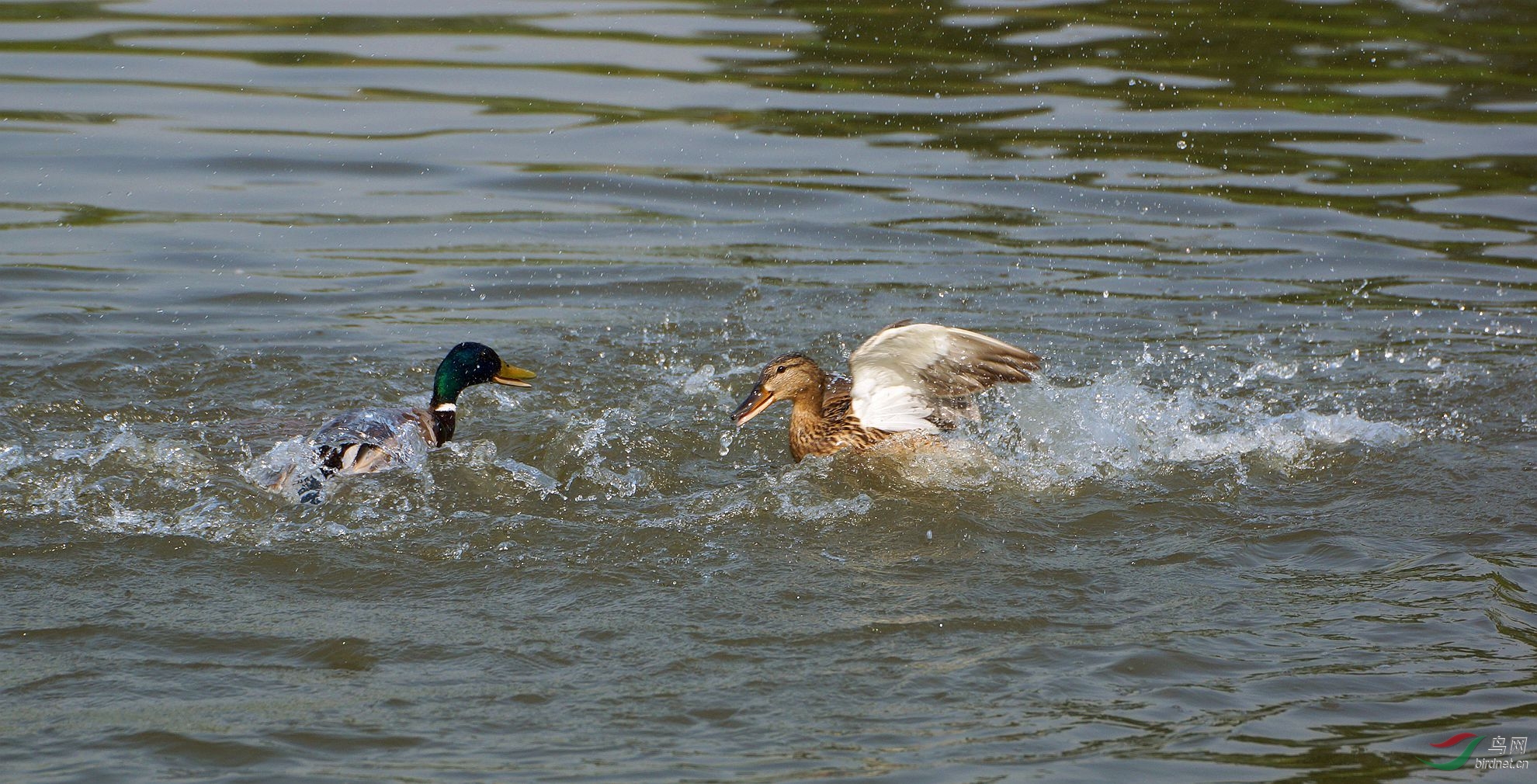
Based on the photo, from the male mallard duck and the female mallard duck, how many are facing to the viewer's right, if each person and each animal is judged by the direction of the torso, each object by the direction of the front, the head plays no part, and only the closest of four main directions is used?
1

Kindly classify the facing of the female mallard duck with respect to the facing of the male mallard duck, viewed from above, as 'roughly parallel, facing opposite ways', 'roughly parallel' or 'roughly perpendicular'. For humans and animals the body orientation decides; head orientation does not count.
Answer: roughly parallel, facing opposite ways

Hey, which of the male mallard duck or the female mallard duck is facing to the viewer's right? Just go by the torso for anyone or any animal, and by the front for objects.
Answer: the male mallard duck

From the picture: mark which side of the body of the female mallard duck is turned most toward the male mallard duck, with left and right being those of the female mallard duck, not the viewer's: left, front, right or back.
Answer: front

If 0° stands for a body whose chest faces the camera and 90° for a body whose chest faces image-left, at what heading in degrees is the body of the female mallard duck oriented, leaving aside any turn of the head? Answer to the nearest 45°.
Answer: approximately 90°

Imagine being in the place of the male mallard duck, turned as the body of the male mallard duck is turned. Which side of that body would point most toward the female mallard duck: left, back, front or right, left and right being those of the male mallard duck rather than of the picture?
front

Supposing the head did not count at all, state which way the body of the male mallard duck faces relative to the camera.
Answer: to the viewer's right
